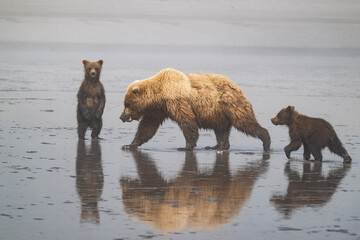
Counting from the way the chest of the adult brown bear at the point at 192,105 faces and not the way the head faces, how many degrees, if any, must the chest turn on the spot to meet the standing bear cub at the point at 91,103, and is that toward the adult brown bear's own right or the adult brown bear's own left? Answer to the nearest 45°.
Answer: approximately 45° to the adult brown bear's own right

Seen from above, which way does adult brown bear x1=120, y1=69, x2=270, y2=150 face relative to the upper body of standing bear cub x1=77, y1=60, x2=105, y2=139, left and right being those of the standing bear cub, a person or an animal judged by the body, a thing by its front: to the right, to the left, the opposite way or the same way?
to the right

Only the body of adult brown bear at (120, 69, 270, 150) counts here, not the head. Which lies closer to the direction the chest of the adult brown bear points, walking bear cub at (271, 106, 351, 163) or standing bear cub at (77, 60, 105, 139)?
the standing bear cub

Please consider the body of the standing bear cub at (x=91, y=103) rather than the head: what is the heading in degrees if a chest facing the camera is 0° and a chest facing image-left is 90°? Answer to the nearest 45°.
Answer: approximately 0°

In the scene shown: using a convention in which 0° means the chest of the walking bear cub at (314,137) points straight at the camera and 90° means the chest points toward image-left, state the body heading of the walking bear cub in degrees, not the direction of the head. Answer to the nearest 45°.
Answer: approximately 90°

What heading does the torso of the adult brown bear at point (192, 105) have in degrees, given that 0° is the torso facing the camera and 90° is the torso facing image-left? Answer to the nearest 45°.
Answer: approximately 90°
